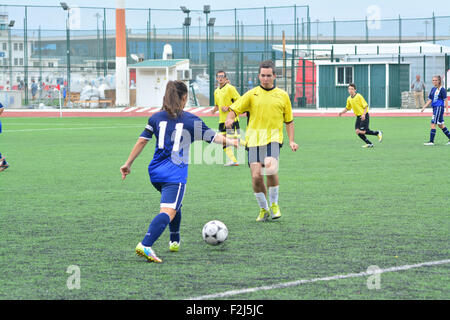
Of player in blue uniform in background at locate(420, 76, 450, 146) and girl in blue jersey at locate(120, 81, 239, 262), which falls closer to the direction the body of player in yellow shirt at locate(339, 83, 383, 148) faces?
the girl in blue jersey

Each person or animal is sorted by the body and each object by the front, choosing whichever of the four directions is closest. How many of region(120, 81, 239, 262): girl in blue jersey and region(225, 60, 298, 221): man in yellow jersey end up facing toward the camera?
1

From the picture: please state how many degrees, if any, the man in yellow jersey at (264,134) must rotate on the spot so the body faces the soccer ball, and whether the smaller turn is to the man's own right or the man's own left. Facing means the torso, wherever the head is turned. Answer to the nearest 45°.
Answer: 0° — they already face it

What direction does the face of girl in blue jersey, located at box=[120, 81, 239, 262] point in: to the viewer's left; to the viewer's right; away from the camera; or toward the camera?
away from the camera

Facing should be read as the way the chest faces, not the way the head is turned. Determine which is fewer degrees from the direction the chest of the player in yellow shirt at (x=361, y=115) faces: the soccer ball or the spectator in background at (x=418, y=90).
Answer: the soccer ball

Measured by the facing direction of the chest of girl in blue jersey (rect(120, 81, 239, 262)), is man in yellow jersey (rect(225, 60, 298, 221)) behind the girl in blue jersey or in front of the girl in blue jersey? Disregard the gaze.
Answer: in front

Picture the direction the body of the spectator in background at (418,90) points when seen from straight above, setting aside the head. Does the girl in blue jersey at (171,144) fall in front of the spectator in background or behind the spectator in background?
in front

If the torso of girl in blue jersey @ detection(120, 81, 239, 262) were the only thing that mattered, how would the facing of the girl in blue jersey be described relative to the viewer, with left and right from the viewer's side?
facing away from the viewer and to the right of the viewer

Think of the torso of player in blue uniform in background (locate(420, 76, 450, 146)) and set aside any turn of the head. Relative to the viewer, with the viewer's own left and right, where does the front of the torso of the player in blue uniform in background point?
facing the viewer and to the left of the viewer

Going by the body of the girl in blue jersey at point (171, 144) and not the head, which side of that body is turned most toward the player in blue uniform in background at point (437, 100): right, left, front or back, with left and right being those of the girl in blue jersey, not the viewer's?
front

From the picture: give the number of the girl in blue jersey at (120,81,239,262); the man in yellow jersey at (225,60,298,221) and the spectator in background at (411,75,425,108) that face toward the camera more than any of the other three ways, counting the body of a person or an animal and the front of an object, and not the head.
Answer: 2

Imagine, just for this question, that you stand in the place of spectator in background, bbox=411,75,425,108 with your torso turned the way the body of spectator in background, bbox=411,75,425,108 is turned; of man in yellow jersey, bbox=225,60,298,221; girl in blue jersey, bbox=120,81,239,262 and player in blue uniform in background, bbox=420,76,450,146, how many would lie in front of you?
3

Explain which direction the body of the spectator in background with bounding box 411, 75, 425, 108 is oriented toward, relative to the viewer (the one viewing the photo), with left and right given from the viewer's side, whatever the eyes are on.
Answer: facing the viewer
